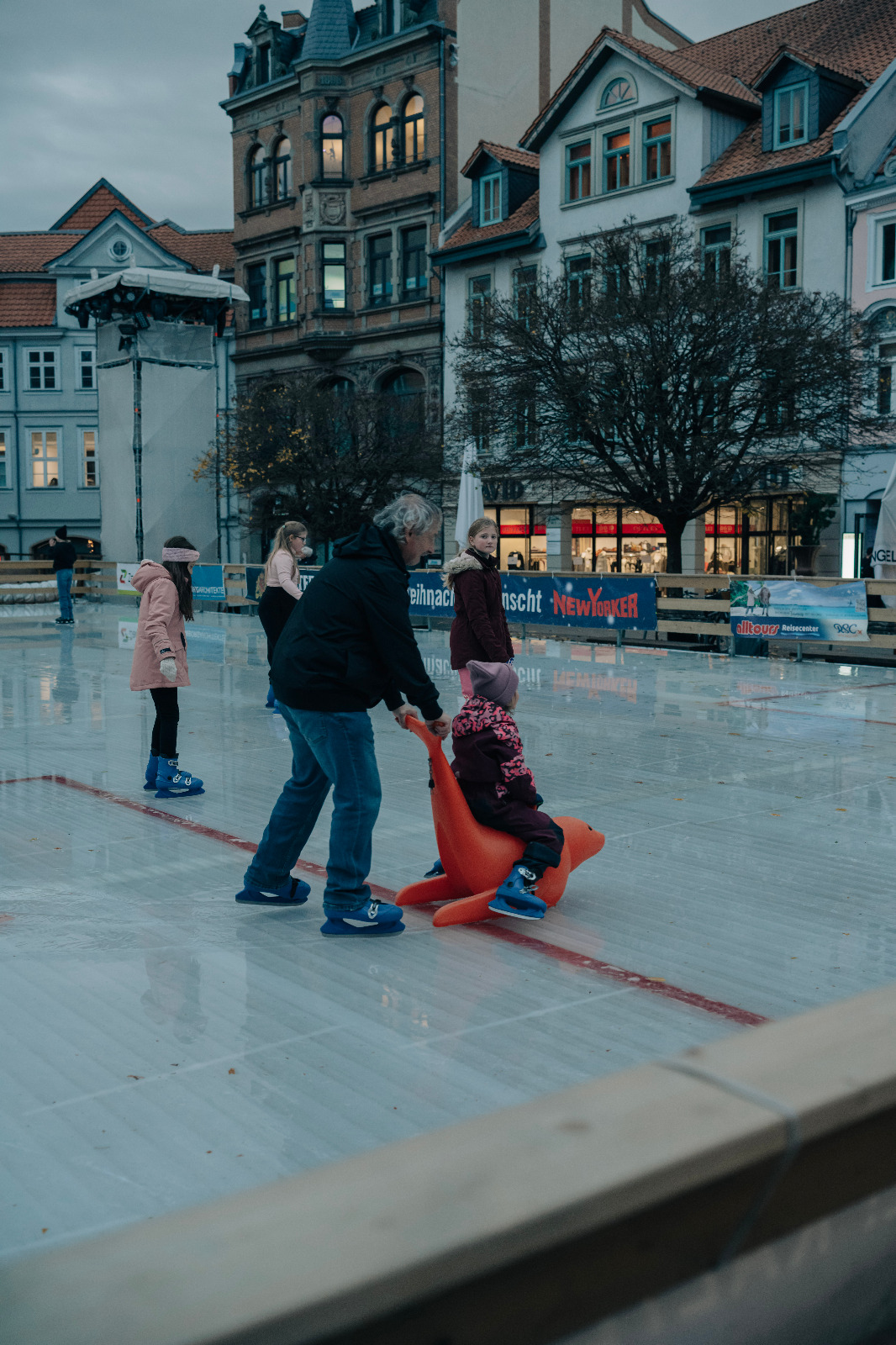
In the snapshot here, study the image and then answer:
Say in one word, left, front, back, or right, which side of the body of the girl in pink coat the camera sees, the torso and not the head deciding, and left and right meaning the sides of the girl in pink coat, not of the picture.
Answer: right

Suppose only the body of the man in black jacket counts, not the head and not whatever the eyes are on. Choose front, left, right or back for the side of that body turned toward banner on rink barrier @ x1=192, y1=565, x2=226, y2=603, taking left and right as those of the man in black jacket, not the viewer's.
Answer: left

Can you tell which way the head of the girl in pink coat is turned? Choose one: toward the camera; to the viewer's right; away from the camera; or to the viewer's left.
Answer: to the viewer's right

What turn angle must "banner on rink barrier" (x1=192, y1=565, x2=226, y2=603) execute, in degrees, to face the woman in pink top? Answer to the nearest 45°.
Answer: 0° — it already faces them

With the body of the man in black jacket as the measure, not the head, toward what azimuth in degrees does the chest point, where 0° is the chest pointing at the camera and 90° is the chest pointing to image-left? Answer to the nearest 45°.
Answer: approximately 270°

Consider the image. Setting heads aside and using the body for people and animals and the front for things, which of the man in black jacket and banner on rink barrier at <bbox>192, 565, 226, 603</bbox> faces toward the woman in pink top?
the banner on rink barrier
